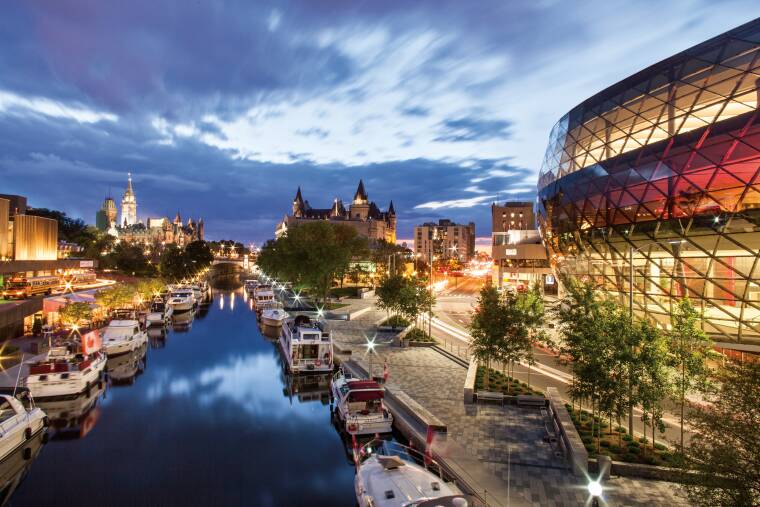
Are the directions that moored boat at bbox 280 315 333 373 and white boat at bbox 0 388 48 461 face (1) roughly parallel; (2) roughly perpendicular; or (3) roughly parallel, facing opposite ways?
roughly parallel

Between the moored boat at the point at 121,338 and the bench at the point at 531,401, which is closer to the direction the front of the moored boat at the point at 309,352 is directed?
the moored boat

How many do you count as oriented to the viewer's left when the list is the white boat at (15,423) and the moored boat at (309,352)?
0

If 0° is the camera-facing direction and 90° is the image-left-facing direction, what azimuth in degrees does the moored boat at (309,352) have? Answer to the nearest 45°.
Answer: approximately 180°

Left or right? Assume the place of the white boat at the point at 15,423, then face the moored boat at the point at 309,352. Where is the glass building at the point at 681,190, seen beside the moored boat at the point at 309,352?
right
